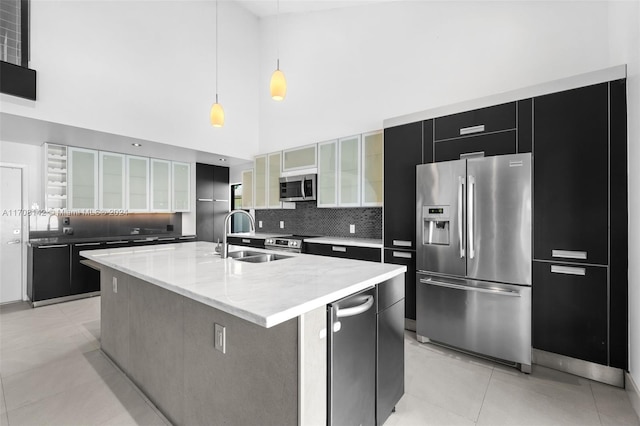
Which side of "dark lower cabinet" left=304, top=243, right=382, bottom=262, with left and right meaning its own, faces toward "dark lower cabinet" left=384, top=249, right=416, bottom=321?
left

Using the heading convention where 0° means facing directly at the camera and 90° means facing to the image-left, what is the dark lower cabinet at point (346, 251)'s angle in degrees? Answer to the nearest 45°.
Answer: approximately 45°

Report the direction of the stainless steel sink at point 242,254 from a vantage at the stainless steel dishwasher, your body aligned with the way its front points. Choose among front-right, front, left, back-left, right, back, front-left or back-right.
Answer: back

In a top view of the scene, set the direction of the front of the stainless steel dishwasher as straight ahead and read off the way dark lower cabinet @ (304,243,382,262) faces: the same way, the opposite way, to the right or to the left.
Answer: to the right

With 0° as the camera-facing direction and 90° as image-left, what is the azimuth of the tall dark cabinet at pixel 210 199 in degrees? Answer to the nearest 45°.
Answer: approximately 315°

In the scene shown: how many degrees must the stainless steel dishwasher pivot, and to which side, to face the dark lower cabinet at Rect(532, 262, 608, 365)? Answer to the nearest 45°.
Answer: approximately 90° to its left

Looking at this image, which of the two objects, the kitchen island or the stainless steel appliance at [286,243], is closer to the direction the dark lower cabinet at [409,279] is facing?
the kitchen island

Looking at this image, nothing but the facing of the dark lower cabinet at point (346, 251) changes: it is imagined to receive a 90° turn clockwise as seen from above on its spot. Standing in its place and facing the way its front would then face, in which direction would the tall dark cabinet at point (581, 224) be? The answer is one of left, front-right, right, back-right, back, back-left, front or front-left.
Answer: back

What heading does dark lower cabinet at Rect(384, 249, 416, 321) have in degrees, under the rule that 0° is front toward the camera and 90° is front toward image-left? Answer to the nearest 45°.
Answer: approximately 45°

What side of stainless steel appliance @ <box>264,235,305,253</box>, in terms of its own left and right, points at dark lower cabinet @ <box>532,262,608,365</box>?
left

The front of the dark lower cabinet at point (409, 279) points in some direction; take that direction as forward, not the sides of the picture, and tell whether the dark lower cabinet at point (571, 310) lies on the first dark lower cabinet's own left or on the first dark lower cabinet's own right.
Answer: on the first dark lower cabinet's own left

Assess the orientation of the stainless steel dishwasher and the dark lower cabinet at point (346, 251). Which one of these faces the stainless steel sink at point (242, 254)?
the dark lower cabinet
